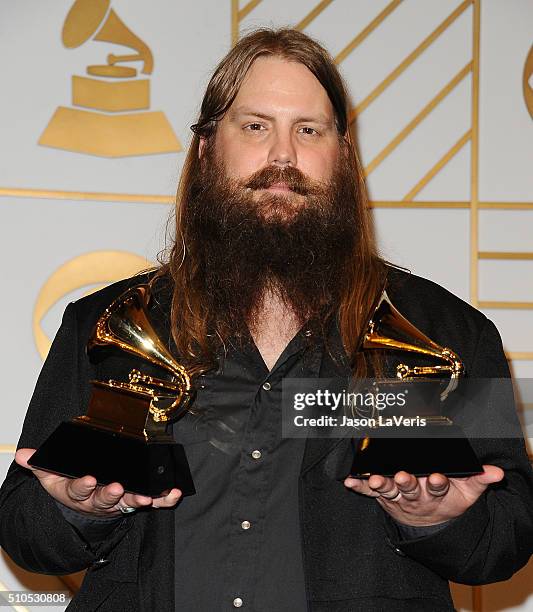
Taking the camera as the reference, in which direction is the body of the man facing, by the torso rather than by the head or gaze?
toward the camera
